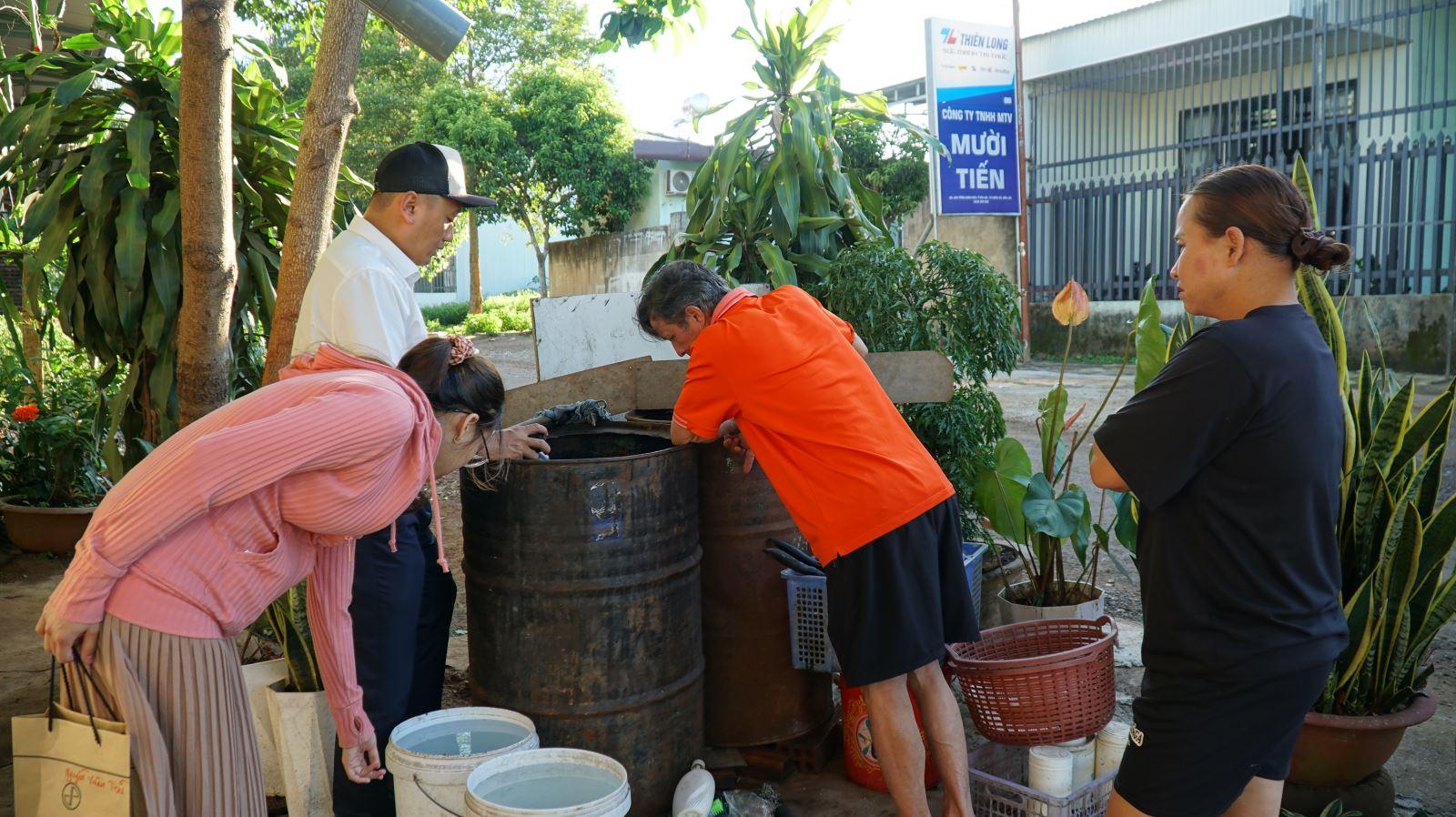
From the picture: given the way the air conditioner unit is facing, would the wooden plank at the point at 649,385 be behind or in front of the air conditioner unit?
in front

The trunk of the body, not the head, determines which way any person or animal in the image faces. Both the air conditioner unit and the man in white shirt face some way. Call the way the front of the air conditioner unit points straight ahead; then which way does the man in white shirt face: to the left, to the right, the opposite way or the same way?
to the left

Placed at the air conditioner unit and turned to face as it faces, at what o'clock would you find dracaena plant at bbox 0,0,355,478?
The dracaena plant is roughly at 12 o'clock from the air conditioner unit.

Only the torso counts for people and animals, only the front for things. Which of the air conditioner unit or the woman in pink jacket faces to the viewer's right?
the woman in pink jacket

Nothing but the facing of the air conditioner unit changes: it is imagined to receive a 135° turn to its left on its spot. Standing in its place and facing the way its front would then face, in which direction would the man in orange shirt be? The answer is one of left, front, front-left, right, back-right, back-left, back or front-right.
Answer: back-right

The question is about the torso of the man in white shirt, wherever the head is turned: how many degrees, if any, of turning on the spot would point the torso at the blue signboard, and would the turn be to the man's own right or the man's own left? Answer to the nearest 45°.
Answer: approximately 45° to the man's own left

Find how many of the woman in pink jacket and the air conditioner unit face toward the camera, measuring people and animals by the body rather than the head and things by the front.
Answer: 1

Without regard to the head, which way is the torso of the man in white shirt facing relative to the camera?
to the viewer's right

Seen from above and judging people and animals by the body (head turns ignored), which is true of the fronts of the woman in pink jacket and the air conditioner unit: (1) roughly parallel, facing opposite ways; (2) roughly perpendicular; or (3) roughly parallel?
roughly perpendicular

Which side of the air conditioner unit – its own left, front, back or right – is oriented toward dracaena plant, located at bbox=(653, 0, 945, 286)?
front

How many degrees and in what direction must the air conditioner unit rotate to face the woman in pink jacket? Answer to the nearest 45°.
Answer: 0° — it already faces them

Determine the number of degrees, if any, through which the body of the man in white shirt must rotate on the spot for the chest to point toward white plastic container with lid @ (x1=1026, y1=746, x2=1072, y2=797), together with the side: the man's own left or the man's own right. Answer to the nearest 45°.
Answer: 0° — they already face it

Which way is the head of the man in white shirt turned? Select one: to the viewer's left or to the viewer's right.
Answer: to the viewer's right

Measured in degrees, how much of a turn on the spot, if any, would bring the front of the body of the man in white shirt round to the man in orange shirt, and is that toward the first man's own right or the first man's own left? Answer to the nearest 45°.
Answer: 0° — they already face them

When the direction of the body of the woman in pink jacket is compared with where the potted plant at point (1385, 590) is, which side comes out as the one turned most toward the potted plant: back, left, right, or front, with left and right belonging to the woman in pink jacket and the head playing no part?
front

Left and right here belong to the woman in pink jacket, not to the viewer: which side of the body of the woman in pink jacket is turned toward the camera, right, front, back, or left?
right

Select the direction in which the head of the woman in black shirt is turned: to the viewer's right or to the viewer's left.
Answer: to the viewer's left

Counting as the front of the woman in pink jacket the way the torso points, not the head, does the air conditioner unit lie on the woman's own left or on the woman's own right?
on the woman's own left

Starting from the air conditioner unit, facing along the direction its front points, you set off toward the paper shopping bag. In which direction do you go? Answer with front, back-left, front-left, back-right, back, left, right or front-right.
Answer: front

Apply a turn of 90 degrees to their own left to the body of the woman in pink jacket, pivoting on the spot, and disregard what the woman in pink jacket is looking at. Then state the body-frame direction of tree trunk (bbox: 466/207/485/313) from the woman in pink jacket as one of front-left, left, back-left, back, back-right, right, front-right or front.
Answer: front

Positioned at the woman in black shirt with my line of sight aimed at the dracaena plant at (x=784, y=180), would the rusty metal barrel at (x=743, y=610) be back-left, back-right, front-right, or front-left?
front-left

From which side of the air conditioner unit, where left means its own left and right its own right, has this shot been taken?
front
